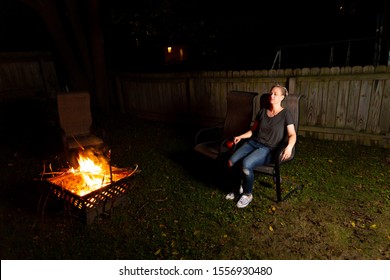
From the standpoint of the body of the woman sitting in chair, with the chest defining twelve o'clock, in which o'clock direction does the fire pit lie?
The fire pit is roughly at 1 o'clock from the woman sitting in chair.

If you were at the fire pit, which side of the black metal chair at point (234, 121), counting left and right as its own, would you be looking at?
front

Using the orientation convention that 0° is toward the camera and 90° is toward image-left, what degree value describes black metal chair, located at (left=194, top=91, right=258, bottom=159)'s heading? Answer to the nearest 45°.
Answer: approximately 45°

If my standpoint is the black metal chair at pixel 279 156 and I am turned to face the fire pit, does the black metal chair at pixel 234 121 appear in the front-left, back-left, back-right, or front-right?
front-right

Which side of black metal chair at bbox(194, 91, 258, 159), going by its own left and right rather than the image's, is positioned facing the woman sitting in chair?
left

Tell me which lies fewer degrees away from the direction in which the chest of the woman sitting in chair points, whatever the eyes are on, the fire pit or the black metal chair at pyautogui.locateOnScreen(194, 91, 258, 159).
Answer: the fire pit

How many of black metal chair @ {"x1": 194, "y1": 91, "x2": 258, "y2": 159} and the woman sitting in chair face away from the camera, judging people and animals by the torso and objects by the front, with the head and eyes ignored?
0

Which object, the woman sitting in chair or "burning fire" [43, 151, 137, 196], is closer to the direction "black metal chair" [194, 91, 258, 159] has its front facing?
the burning fire

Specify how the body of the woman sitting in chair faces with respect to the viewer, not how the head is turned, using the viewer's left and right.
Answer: facing the viewer and to the left of the viewer

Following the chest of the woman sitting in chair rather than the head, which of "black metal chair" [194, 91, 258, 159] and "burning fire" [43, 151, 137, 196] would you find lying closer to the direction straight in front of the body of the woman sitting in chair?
the burning fire

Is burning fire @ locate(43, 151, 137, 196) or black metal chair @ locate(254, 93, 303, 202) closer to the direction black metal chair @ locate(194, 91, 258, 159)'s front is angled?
the burning fire

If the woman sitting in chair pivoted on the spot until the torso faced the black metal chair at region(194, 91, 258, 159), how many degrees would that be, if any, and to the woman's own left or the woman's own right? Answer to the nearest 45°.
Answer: approximately 90° to the woman's own right

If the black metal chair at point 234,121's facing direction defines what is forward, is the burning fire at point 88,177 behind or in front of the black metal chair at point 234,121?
in front
